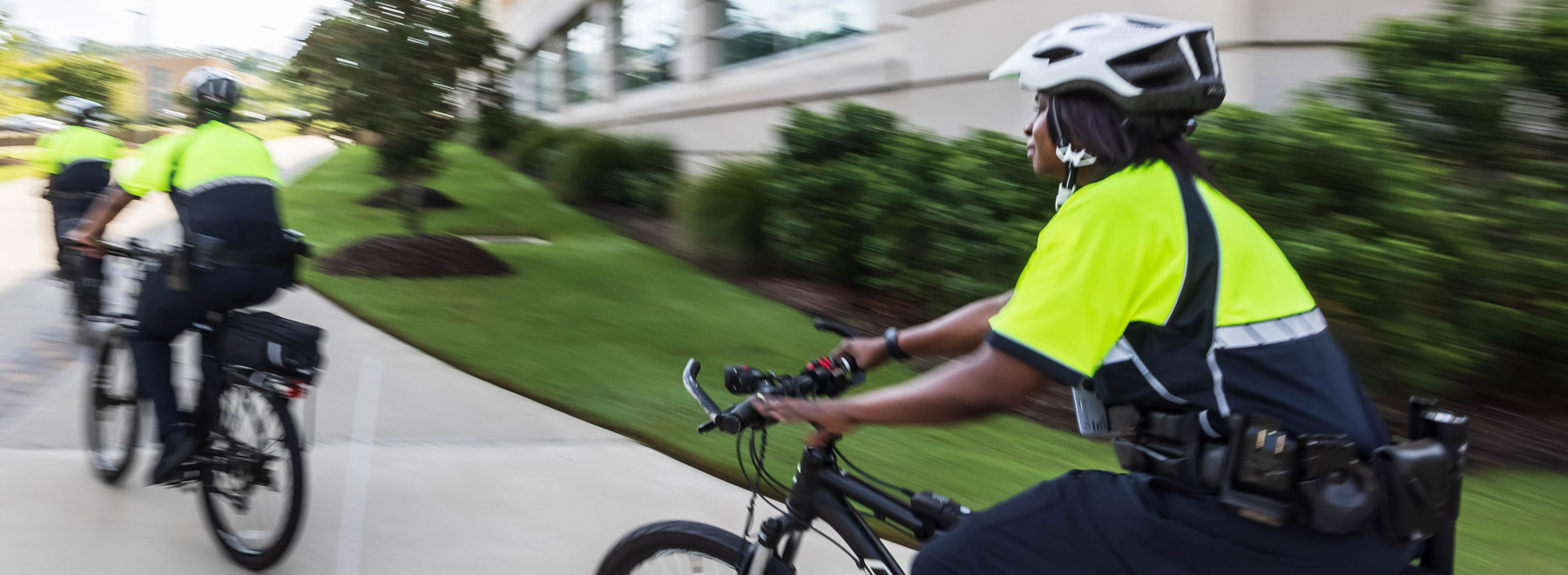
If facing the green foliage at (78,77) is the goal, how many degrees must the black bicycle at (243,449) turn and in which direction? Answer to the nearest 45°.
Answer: approximately 45° to its right

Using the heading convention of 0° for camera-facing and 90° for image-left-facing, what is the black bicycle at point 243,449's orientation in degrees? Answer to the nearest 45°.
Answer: approximately 135°

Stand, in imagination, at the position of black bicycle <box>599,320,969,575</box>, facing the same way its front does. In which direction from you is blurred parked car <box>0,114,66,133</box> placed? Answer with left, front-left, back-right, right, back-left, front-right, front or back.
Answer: front-right

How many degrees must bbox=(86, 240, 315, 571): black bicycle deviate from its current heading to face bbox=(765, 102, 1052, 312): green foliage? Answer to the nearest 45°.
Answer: approximately 90° to its right

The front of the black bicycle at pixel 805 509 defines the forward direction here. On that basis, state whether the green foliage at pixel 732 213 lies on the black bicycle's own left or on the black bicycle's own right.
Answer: on the black bicycle's own right

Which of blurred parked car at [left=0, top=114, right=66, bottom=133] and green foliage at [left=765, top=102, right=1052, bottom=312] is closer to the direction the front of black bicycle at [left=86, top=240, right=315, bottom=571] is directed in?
the blurred parked car

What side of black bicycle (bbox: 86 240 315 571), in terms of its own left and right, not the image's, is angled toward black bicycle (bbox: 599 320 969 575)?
back

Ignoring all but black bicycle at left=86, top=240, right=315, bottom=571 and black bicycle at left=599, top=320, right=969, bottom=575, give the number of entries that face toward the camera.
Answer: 0

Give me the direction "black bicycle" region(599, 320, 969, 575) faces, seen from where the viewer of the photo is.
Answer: facing to the left of the viewer

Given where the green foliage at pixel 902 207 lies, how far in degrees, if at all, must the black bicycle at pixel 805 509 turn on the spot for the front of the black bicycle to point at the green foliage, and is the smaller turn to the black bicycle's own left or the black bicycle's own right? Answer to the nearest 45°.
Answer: approximately 90° to the black bicycle's own right
